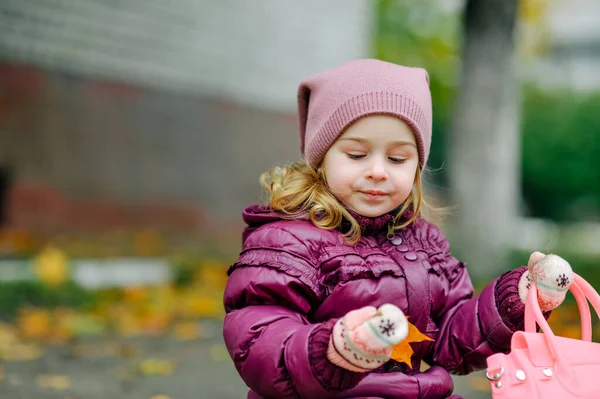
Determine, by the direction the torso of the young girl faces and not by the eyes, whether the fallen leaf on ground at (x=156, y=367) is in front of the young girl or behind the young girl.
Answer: behind

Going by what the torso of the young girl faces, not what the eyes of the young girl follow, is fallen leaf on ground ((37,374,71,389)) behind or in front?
behind

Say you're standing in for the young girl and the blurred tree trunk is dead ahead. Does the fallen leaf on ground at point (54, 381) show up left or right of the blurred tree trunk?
left

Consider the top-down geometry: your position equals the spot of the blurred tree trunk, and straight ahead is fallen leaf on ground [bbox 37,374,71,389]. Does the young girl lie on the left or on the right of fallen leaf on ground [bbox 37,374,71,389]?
left

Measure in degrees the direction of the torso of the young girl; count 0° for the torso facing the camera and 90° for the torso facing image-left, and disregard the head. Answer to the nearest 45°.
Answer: approximately 315°

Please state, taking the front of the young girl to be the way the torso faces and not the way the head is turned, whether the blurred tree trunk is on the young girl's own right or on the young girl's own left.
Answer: on the young girl's own left
